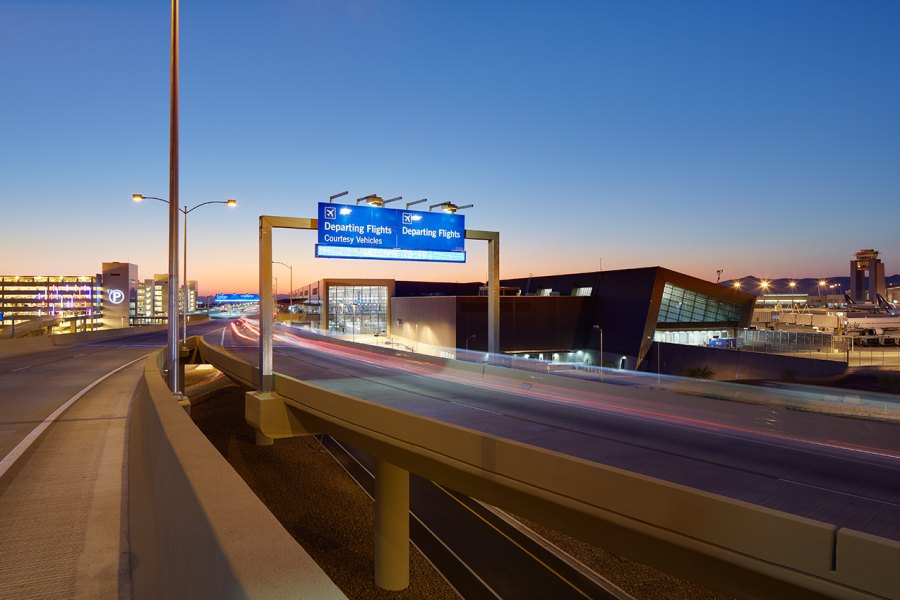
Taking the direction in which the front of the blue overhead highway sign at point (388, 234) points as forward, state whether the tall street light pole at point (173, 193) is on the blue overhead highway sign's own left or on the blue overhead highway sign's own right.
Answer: on the blue overhead highway sign's own right

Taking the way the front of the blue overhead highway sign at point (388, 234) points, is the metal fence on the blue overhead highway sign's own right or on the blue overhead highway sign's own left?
on the blue overhead highway sign's own left

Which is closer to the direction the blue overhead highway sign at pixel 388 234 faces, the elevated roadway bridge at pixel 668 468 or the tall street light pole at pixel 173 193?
the elevated roadway bridge

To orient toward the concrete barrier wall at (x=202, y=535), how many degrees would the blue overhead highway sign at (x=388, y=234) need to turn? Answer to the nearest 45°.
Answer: approximately 45° to its right

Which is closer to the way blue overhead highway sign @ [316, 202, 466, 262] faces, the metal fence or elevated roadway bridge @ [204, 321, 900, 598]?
the elevated roadway bridge

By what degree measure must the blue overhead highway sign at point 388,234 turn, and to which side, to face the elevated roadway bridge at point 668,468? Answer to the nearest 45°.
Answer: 0° — it already faces it

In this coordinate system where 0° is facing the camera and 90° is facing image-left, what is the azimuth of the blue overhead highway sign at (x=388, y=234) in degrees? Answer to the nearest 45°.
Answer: approximately 315°
